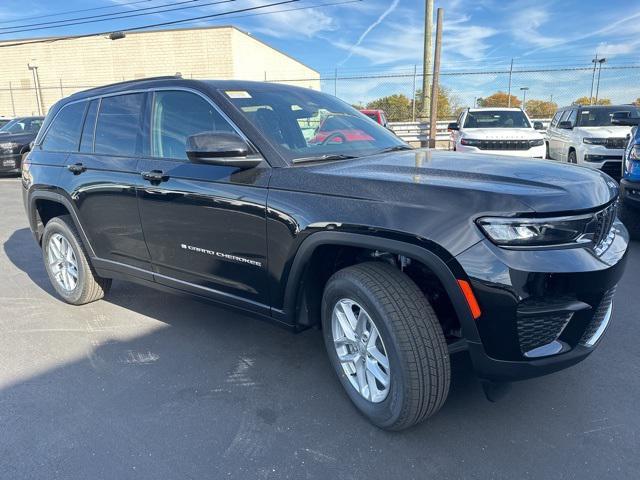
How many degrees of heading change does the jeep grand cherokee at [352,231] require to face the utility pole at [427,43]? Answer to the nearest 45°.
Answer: approximately 135° to its left

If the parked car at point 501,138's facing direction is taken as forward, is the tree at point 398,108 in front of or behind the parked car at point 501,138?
behind

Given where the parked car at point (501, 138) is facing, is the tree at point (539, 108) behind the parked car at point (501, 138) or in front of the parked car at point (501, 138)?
behind

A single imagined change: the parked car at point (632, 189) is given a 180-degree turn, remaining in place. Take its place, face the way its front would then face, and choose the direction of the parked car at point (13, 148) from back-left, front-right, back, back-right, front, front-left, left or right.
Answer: left

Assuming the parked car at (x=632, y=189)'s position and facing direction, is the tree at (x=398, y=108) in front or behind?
behind

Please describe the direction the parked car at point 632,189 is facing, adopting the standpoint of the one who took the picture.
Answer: facing the viewer

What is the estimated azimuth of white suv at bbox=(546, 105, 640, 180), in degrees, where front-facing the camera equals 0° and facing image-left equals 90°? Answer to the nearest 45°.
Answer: approximately 315°

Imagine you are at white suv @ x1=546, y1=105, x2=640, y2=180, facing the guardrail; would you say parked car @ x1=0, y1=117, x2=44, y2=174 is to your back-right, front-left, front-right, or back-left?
front-left

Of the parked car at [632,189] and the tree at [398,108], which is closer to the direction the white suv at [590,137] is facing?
the parked car

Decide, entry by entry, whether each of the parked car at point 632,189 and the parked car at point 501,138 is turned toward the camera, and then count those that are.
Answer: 2

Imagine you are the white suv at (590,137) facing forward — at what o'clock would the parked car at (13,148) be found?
The parked car is roughly at 4 o'clock from the white suv.

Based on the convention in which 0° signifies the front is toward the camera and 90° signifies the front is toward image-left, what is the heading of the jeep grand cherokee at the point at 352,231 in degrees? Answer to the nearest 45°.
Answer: approximately 315°

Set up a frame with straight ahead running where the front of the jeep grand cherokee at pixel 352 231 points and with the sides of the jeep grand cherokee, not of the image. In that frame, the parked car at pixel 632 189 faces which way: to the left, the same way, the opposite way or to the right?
to the right
